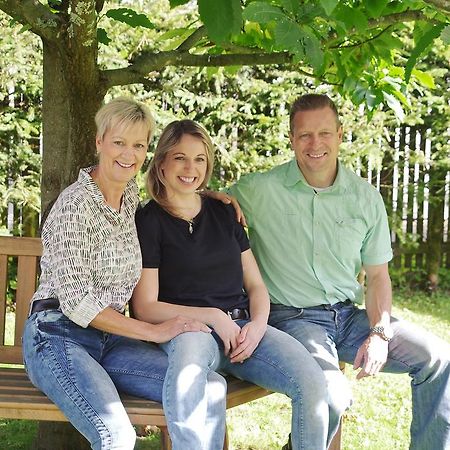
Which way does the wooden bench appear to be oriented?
toward the camera

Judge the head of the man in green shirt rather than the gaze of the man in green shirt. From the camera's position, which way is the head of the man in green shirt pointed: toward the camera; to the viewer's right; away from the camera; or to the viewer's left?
toward the camera
